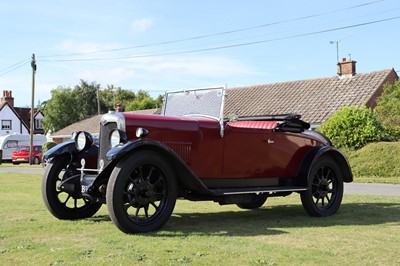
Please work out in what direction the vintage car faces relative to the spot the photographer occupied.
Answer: facing the viewer and to the left of the viewer

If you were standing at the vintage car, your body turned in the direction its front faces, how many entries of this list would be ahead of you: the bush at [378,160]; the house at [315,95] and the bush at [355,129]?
0

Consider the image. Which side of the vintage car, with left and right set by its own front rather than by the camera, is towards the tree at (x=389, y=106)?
back

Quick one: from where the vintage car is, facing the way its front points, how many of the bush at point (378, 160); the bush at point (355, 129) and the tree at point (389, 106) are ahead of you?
0

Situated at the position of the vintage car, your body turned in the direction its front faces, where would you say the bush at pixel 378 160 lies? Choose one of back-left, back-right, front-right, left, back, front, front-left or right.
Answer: back

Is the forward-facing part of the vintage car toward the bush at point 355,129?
no

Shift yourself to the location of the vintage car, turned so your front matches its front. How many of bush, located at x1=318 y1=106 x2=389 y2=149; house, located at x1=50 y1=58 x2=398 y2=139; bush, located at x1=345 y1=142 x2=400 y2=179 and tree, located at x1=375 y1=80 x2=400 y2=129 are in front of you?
0

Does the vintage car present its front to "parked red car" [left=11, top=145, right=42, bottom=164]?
no

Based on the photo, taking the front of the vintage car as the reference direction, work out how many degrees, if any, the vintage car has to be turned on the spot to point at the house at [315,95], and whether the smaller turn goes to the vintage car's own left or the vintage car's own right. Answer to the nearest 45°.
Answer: approximately 135° to the vintage car's own right
